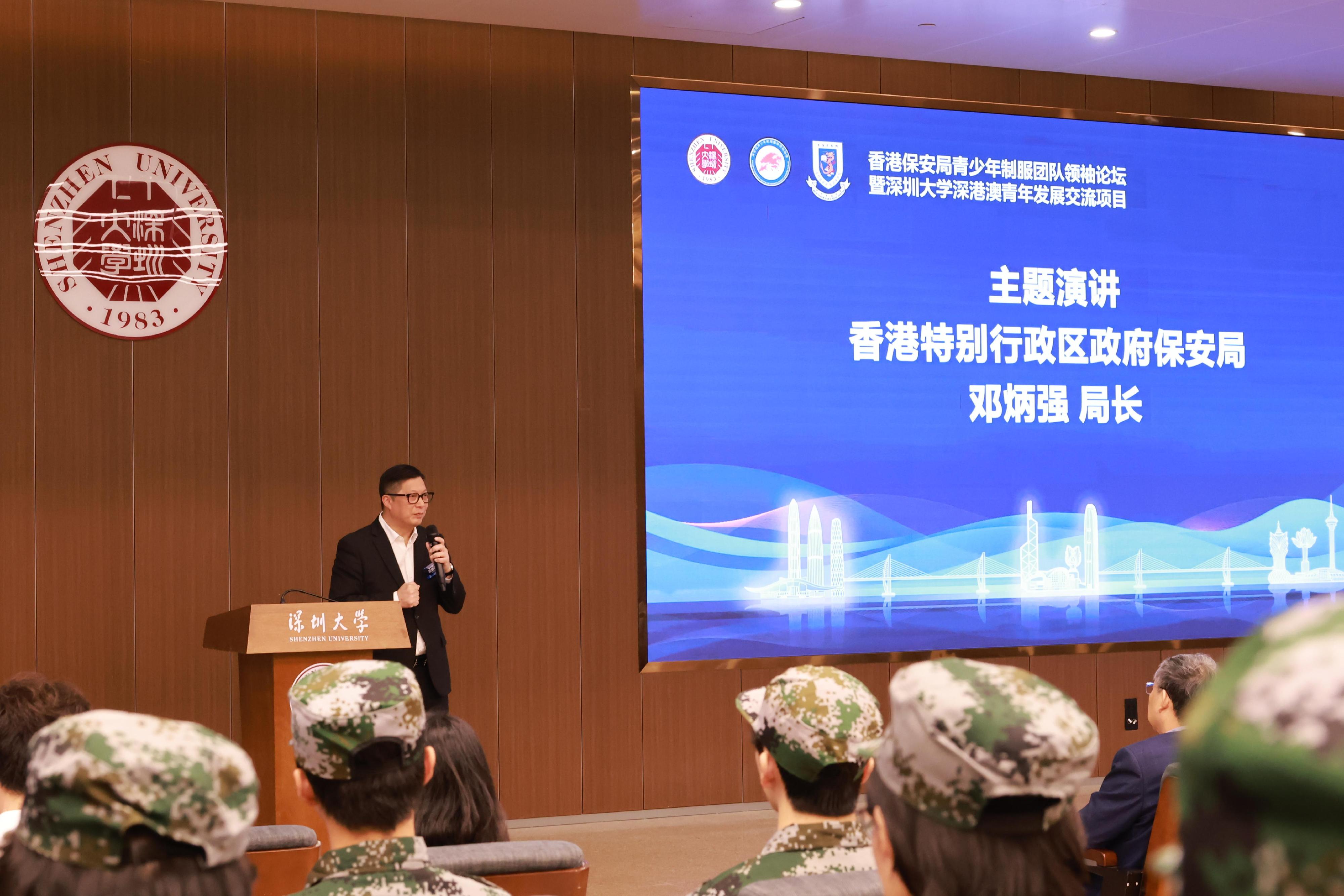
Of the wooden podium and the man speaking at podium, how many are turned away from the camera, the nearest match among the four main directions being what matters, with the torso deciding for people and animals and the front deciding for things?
0

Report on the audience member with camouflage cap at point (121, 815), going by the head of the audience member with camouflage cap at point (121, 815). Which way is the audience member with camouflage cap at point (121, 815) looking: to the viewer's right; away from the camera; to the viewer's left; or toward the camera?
away from the camera

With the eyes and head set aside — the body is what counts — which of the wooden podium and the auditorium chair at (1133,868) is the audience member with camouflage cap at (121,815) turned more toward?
the wooden podium

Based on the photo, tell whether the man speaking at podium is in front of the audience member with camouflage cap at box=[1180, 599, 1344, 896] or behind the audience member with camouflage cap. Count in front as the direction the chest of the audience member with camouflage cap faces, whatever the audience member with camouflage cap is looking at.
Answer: in front

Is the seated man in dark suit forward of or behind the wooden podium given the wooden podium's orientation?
forward

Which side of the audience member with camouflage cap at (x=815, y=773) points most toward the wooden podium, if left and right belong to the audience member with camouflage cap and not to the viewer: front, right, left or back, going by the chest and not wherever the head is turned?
front

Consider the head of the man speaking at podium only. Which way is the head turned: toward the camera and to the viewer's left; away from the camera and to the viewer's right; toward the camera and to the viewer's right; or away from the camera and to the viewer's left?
toward the camera and to the viewer's right

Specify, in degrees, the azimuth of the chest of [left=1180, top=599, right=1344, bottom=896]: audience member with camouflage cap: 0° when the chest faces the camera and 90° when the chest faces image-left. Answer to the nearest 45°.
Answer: approximately 180°

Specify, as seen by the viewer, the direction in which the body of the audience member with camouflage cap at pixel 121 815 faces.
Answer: away from the camera

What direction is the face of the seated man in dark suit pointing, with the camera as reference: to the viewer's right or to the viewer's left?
to the viewer's left

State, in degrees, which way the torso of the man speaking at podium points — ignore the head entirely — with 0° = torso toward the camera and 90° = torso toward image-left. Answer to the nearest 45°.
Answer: approximately 315°

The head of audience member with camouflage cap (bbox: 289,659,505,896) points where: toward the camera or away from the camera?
away from the camera

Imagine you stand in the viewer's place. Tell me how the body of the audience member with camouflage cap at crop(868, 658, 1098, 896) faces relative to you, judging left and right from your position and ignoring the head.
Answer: facing away from the viewer and to the left of the viewer
